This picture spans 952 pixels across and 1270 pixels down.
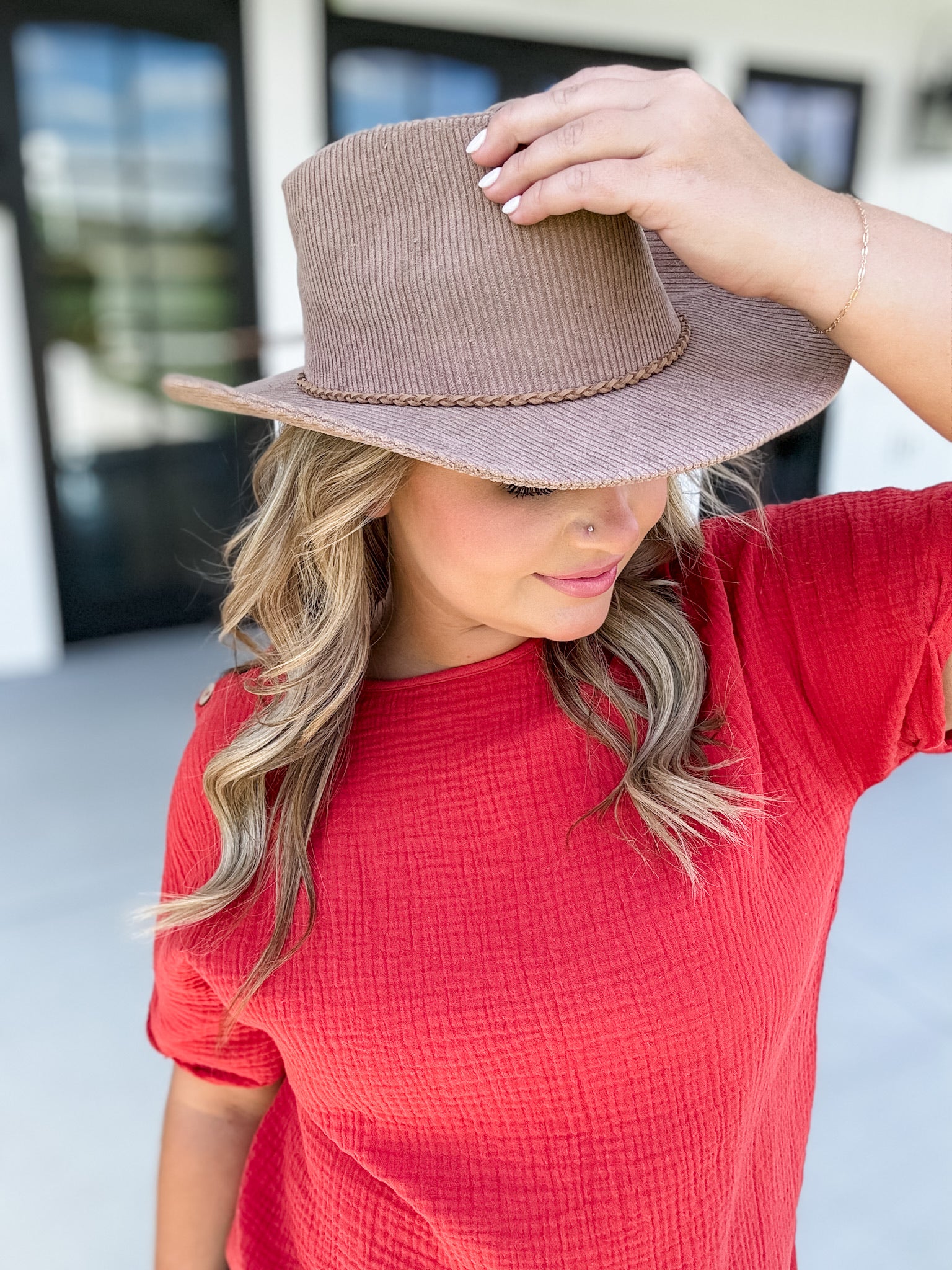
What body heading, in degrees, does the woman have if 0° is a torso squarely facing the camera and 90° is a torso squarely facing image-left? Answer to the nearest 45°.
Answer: approximately 0°

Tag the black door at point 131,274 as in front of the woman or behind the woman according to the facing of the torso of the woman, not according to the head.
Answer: behind

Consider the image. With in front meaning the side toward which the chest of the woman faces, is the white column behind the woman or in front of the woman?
behind

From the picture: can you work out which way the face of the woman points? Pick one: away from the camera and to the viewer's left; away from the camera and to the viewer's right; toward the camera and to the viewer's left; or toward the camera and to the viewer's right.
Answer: toward the camera and to the viewer's right
